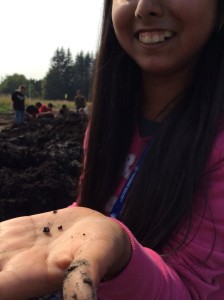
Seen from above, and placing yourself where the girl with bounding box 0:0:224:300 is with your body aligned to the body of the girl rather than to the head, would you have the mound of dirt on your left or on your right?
on your right

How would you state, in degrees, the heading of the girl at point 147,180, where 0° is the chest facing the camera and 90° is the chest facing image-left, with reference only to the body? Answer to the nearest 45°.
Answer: approximately 45°

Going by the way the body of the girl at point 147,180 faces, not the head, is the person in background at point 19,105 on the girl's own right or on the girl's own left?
on the girl's own right
